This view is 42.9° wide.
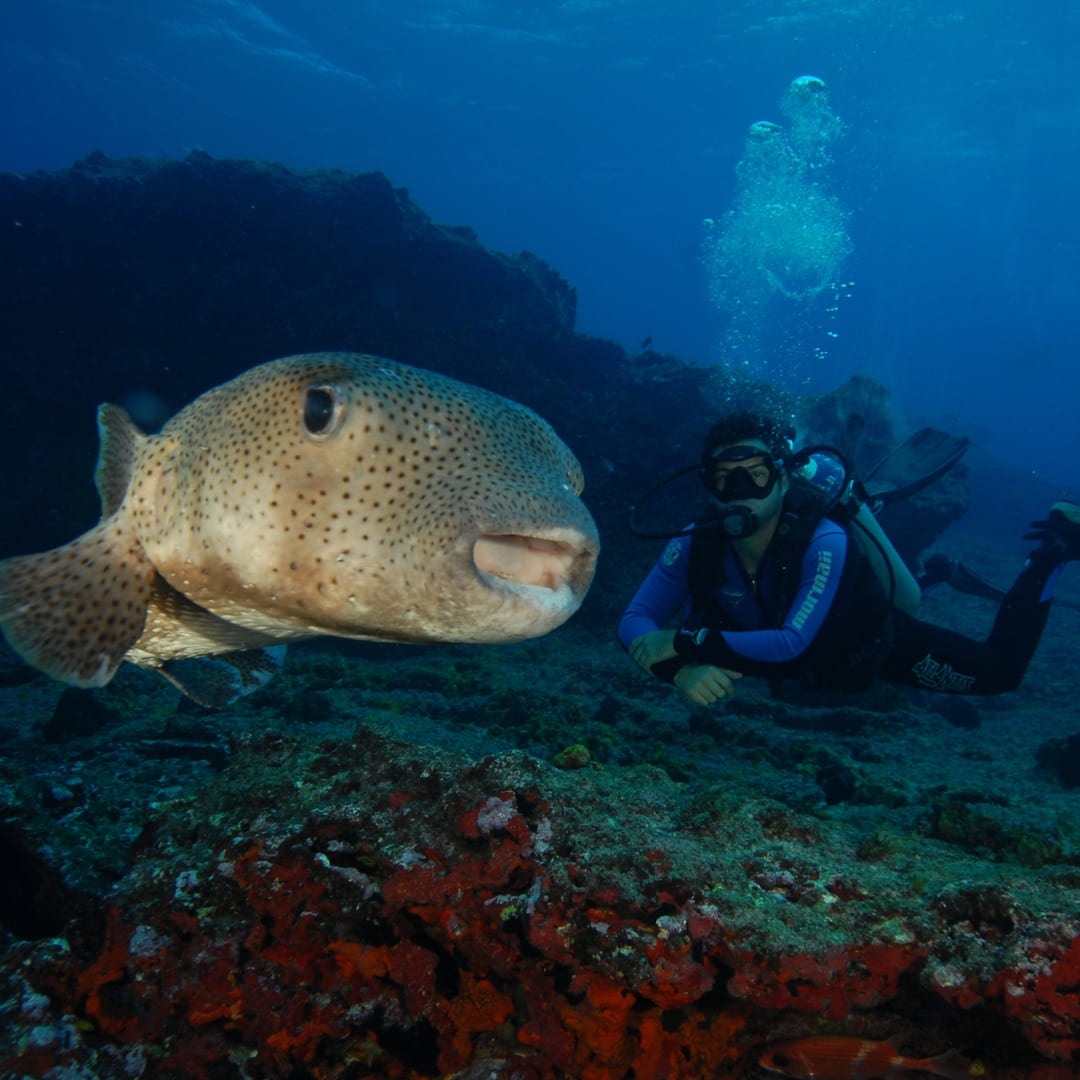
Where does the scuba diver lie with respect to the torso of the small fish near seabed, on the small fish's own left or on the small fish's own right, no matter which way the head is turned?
on the small fish's own right

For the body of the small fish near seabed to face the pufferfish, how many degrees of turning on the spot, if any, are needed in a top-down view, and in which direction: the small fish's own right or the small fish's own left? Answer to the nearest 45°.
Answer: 0° — it already faces it

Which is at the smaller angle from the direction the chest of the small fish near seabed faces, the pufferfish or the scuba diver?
the pufferfish

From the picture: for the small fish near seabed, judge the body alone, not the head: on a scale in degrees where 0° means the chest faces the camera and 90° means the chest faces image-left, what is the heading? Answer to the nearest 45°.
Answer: approximately 90°
